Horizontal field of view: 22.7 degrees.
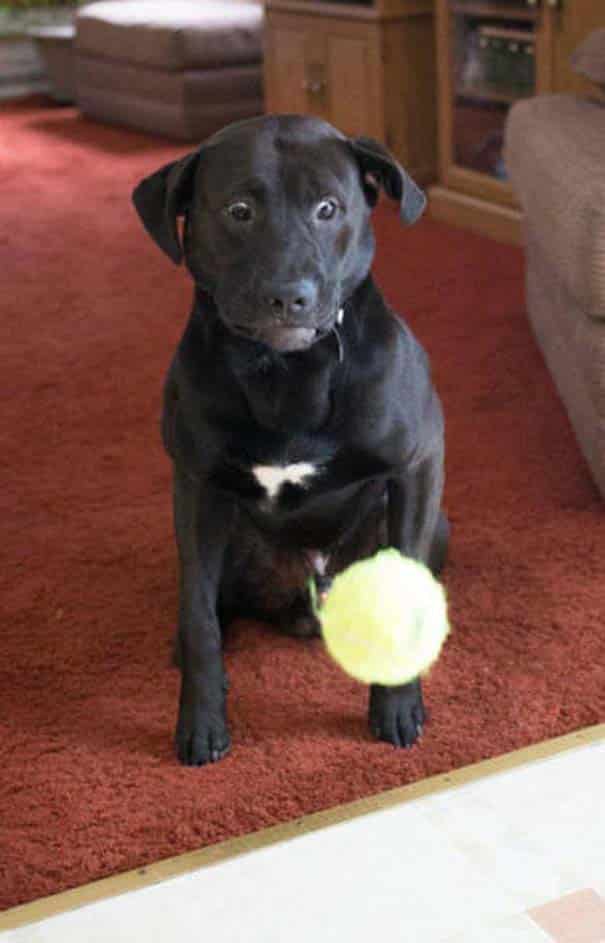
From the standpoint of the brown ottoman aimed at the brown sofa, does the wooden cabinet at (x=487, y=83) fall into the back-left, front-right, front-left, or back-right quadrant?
front-left

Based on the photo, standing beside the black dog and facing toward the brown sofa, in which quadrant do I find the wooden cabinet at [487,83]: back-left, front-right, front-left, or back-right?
front-left

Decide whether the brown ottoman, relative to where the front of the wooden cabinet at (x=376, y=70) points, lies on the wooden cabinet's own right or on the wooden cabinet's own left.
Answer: on the wooden cabinet's own right

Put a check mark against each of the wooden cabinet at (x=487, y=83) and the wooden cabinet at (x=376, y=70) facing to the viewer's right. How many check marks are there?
0

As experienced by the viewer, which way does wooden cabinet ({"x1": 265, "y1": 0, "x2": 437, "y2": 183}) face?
facing the viewer and to the left of the viewer

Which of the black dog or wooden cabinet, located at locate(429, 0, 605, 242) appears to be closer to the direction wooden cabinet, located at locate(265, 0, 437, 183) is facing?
the black dog

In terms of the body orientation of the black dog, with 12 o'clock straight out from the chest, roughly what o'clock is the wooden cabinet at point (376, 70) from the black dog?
The wooden cabinet is roughly at 6 o'clock from the black dog.

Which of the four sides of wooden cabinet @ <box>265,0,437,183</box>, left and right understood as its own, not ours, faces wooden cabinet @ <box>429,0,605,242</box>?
left

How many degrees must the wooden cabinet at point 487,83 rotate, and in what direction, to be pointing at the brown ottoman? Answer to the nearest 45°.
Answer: approximately 90° to its right

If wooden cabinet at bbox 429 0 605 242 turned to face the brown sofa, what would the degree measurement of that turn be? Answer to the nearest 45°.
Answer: approximately 45° to its left

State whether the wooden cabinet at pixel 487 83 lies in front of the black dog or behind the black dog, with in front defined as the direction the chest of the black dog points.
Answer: behind

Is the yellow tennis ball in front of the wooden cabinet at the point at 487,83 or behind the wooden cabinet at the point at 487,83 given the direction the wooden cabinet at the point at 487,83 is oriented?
in front

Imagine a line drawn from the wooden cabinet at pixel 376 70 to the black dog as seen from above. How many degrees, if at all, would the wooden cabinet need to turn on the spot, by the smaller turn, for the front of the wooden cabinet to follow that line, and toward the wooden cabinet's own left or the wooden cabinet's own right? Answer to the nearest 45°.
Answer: approximately 45° to the wooden cabinet's own left

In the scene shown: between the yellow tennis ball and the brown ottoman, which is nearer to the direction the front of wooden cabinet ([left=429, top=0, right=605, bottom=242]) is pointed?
the yellow tennis ball

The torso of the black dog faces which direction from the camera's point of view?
toward the camera

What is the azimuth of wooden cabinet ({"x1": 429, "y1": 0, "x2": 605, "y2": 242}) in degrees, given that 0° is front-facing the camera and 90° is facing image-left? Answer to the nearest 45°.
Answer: approximately 45°

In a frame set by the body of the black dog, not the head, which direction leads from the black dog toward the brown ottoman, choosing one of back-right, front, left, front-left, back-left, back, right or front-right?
back

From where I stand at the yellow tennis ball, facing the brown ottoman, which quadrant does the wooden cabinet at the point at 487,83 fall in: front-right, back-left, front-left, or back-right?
front-right
